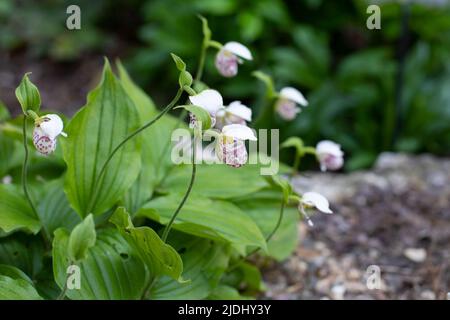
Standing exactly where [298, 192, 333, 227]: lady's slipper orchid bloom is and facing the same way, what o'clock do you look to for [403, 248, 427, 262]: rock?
The rock is roughly at 10 o'clock from the lady's slipper orchid bloom.
